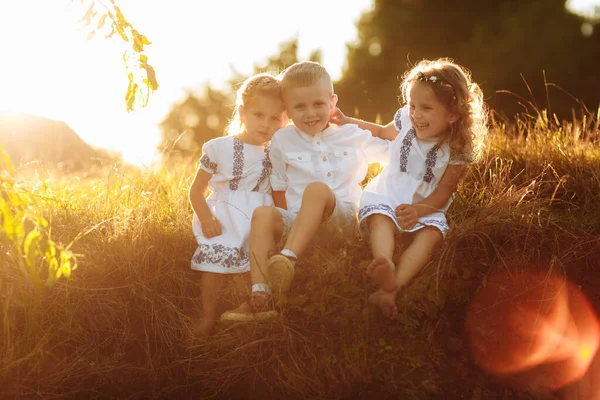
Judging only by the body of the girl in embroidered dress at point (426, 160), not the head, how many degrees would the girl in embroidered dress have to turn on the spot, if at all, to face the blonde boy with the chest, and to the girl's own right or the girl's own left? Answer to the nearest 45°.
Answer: approximately 45° to the girl's own right

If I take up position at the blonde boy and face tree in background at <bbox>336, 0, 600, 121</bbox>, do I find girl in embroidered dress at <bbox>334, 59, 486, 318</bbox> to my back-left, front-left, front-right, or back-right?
front-right

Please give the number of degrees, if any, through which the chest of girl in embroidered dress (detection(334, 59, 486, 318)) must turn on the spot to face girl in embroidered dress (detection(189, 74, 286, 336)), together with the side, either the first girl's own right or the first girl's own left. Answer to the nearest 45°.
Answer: approximately 45° to the first girl's own right

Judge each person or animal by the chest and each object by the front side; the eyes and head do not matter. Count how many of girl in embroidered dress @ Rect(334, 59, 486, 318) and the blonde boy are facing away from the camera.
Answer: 0

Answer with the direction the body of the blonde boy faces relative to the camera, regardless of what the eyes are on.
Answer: toward the camera

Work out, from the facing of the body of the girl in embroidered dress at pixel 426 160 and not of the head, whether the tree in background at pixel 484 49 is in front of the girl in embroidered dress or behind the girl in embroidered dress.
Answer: behind

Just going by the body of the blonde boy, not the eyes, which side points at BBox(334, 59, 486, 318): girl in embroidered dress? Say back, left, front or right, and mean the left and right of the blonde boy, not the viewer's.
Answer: left

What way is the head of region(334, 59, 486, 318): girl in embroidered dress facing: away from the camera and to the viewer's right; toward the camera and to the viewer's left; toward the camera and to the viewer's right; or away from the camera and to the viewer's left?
toward the camera and to the viewer's left

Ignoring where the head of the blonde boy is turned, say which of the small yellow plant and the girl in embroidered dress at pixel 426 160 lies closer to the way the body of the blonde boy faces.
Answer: the small yellow plant
